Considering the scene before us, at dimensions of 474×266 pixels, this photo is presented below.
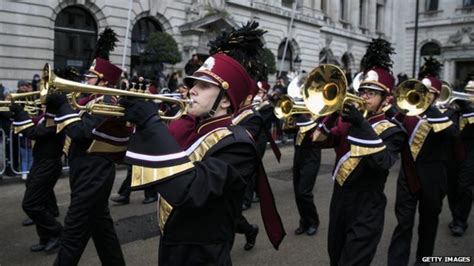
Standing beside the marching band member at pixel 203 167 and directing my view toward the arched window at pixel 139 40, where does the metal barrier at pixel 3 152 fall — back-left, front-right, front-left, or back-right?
front-left

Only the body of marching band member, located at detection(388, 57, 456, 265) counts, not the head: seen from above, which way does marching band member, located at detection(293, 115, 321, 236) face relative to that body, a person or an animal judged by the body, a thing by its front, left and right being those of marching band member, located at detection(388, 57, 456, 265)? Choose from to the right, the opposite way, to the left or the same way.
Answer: the same way

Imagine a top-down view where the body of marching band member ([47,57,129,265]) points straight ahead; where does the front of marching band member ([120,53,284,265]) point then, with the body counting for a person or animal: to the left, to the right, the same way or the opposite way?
the same way

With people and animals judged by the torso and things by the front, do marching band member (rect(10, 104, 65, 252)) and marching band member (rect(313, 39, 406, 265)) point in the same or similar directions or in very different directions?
same or similar directions

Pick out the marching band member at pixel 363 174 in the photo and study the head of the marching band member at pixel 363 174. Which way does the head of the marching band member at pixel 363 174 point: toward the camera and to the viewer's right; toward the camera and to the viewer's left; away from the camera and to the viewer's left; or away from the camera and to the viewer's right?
toward the camera and to the viewer's left

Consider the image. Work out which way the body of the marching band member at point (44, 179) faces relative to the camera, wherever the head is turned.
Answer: to the viewer's left

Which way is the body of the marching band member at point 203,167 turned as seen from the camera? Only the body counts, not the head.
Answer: to the viewer's left

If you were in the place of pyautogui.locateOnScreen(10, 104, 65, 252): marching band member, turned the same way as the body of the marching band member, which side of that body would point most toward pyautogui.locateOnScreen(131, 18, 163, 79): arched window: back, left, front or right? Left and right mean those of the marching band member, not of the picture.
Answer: right

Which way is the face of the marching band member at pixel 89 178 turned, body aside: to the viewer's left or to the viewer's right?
to the viewer's left

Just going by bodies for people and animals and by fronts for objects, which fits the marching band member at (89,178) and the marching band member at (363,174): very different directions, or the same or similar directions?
same or similar directions

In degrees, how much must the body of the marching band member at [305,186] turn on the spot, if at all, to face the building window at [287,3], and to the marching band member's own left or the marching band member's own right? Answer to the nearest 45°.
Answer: approximately 135° to the marching band member's own right

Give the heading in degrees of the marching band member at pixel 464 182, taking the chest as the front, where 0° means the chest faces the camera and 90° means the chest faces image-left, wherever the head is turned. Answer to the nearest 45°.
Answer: approximately 45°

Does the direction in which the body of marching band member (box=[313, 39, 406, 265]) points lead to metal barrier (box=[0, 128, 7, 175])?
no

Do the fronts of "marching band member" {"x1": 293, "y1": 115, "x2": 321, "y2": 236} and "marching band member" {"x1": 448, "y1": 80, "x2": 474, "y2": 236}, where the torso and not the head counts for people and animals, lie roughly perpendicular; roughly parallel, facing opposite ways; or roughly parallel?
roughly parallel

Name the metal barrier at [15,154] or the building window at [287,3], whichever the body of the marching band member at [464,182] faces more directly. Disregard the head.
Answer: the metal barrier

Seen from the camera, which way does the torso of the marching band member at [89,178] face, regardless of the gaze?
to the viewer's left
